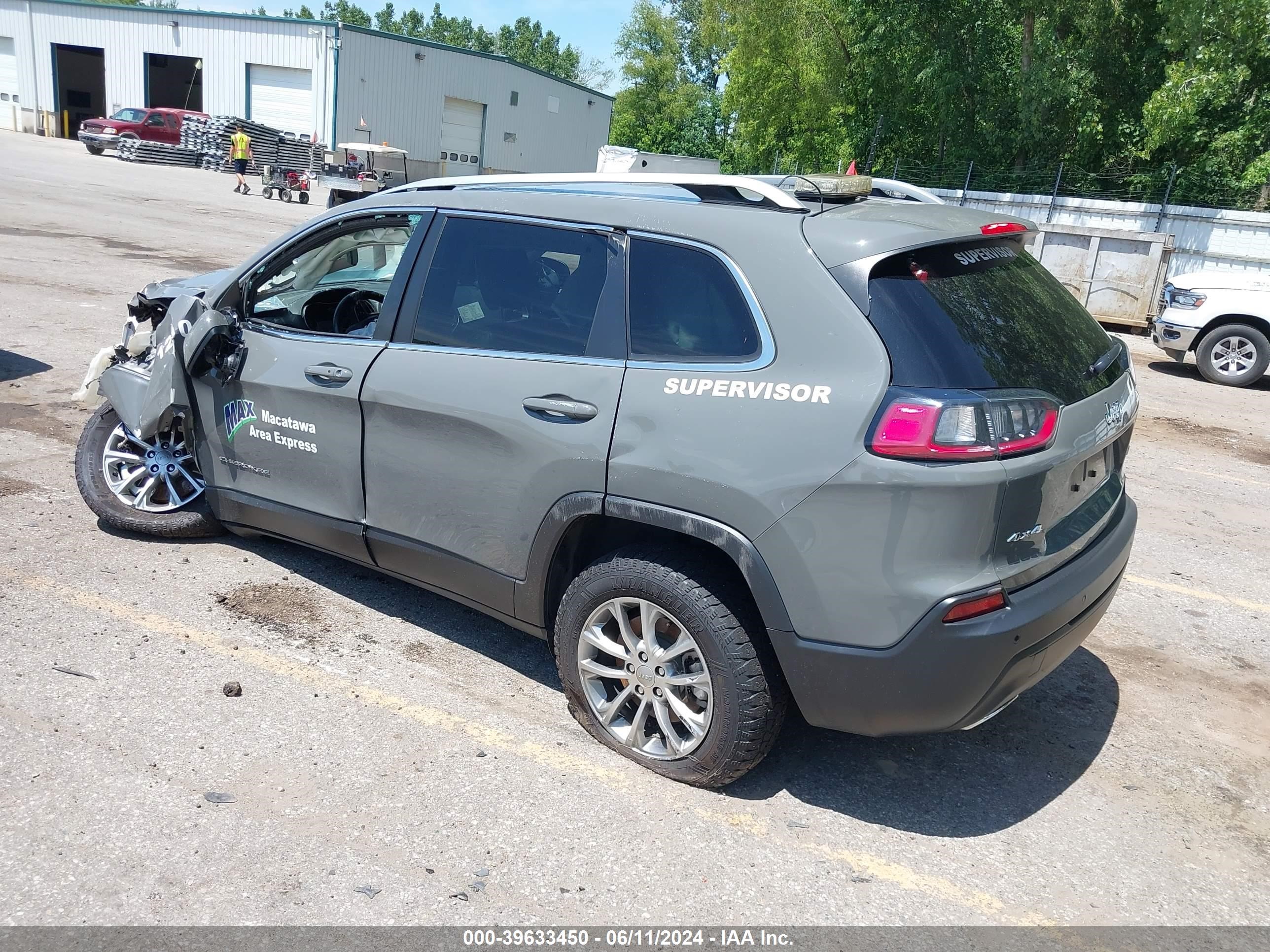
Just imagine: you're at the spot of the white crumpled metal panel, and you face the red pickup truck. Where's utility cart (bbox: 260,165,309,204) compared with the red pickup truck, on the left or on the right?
left

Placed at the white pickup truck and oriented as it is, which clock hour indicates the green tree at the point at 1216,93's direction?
The green tree is roughly at 3 o'clock from the white pickup truck.

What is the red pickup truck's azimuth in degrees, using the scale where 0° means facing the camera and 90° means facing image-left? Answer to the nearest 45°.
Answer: approximately 45°

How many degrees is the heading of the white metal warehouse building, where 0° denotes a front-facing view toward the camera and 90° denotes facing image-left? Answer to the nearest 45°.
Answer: approximately 45°

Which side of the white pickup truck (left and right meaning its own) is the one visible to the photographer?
left
